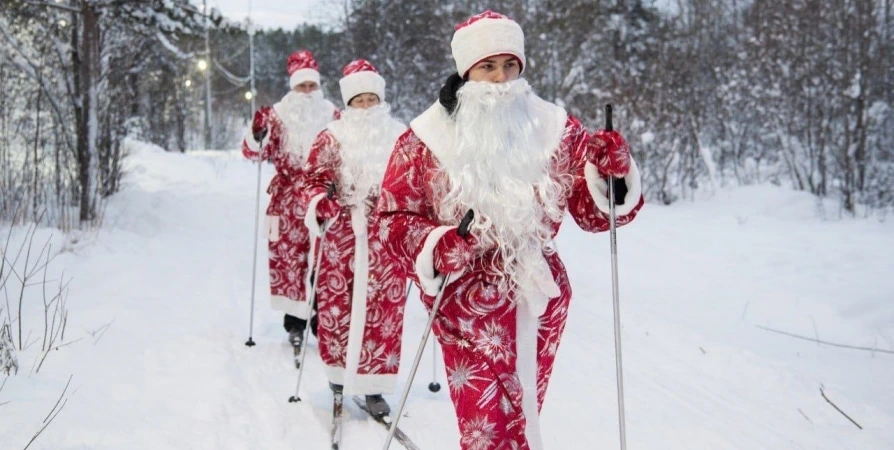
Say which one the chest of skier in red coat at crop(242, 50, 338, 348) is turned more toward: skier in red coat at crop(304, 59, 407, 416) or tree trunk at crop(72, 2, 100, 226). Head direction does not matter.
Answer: the skier in red coat

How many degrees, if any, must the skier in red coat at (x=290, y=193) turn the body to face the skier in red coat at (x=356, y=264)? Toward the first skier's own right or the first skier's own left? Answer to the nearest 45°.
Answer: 0° — they already face them

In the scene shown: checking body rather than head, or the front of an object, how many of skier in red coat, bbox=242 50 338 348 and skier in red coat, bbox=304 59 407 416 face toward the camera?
2

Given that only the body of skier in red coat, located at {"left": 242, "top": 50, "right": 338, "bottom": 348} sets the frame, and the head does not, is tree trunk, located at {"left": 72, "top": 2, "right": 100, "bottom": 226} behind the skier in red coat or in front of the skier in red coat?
behind

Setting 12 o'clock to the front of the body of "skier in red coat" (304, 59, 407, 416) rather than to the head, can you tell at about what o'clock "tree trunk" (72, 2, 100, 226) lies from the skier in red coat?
The tree trunk is roughly at 5 o'clock from the skier in red coat.

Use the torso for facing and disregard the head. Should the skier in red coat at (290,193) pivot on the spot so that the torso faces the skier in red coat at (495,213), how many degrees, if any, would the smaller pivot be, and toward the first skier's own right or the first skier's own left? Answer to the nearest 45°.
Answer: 0° — they already face them

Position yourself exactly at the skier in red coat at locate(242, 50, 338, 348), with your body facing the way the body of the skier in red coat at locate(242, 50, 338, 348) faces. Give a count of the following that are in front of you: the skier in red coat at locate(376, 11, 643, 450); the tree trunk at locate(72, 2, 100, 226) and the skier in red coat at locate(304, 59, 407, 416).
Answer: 2

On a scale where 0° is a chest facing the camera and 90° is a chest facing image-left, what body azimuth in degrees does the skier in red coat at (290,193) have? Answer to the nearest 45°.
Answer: approximately 0°

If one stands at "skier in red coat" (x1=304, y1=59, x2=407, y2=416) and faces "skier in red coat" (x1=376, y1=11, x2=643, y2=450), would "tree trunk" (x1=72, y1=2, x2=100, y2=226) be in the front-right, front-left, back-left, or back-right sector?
back-right
